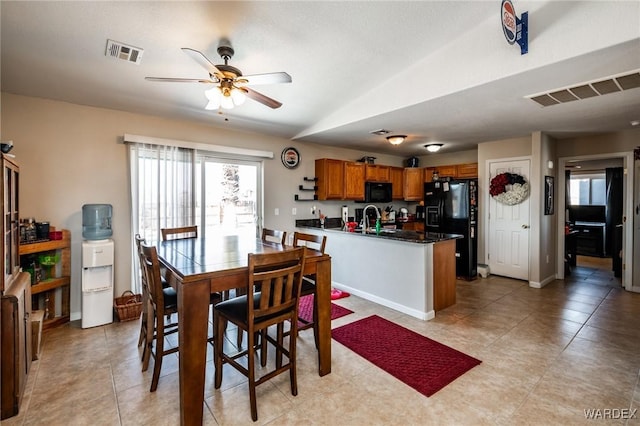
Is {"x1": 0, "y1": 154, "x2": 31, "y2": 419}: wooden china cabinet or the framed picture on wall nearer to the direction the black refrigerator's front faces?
the wooden china cabinet

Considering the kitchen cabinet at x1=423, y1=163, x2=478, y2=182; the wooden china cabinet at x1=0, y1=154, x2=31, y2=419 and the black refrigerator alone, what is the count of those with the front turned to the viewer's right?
1

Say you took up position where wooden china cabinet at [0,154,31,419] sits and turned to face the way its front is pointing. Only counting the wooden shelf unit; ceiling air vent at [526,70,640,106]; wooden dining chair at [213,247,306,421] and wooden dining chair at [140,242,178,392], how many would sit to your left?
1

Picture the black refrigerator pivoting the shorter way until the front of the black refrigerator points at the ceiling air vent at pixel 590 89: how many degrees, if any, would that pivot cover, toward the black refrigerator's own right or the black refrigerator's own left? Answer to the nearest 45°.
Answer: approximately 90° to the black refrigerator's own left

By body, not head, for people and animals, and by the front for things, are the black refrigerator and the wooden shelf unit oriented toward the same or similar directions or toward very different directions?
very different directions

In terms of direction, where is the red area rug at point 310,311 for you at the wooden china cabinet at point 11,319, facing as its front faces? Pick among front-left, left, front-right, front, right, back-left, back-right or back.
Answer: front

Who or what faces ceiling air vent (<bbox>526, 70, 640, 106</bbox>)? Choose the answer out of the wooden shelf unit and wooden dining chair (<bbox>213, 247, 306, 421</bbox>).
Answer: the wooden shelf unit

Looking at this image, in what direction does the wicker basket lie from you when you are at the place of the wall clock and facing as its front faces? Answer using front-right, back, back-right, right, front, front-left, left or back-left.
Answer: right

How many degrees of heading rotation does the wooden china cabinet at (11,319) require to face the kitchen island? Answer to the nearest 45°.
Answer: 0° — it already faces it

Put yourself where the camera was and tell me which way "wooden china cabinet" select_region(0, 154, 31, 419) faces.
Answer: facing to the right of the viewer

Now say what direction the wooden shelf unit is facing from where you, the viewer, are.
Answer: facing the viewer and to the right of the viewer
